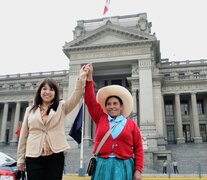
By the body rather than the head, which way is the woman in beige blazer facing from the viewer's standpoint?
toward the camera

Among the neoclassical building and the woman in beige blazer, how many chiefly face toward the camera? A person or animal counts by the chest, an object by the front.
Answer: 2

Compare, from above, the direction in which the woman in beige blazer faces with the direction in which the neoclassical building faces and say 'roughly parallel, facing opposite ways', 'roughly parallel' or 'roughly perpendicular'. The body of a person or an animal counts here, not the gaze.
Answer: roughly parallel

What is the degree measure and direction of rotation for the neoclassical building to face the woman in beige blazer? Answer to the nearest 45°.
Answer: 0° — it already faces them

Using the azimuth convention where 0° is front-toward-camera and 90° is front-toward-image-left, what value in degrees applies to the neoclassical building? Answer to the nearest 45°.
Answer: approximately 0°

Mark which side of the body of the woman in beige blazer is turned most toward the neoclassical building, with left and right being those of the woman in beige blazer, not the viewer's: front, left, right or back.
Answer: back
